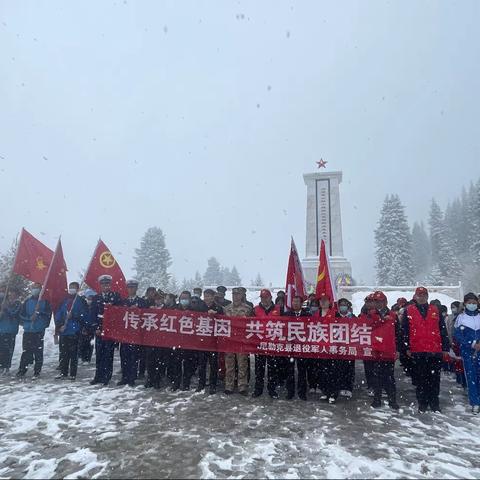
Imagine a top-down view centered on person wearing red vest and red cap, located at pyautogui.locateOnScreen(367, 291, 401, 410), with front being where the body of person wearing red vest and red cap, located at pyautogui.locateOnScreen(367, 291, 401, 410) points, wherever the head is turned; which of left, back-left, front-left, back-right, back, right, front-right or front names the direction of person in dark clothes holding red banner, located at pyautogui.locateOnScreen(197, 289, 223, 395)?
right

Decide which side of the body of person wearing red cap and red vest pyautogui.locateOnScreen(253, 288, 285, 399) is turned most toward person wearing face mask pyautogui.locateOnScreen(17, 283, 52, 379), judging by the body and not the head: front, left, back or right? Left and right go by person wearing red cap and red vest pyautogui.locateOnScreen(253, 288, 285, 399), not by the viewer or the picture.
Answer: right

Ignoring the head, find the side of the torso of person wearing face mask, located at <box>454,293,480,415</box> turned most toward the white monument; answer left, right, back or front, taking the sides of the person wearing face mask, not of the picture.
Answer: back

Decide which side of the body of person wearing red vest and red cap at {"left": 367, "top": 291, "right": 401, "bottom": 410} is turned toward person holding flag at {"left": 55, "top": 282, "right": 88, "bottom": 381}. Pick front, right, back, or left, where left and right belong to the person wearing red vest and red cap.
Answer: right

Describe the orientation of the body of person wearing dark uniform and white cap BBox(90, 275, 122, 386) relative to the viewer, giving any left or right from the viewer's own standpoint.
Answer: facing the viewer

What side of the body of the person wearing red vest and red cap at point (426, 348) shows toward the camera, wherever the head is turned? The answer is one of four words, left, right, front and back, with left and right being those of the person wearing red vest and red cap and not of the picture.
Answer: front

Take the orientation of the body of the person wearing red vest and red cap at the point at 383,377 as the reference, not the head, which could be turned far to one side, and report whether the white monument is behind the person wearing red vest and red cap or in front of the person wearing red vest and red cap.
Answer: behind

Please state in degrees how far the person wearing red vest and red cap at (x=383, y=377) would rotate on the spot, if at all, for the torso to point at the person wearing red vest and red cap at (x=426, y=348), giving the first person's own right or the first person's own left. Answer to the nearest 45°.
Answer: approximately 90° to the first person's own left

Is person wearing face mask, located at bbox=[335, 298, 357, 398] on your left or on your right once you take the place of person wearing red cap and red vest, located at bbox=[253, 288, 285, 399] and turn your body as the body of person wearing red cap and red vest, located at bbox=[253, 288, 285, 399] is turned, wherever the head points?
on your left

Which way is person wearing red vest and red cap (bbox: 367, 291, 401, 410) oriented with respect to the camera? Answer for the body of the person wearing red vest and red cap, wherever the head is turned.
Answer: toward the camera

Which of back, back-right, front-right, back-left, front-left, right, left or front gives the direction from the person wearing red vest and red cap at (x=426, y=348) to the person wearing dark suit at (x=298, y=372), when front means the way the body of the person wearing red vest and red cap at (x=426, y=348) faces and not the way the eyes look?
right

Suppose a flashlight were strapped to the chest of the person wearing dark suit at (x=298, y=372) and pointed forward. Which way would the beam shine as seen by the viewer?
toward the camera
